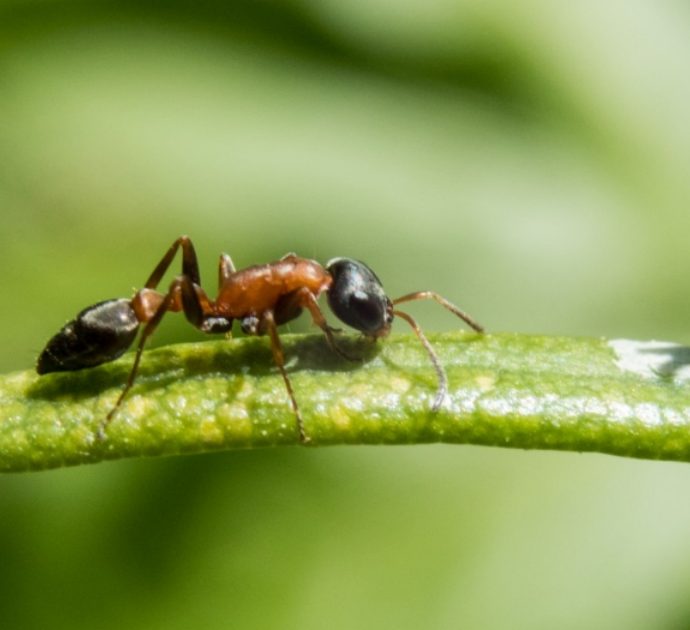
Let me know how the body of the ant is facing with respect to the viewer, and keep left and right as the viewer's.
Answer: facing to the right of the viewer
